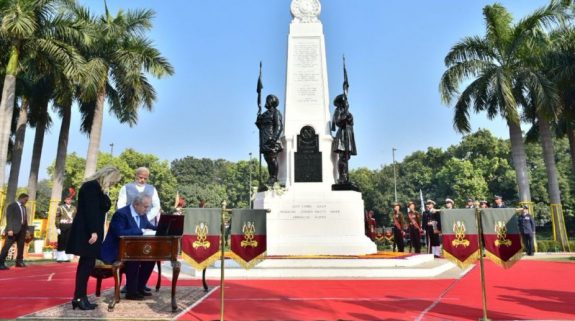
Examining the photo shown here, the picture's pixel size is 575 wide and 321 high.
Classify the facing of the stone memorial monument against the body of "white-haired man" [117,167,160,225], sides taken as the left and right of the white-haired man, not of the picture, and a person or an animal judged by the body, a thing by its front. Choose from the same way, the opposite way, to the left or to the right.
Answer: the same way

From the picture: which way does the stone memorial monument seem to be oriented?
toward the camera

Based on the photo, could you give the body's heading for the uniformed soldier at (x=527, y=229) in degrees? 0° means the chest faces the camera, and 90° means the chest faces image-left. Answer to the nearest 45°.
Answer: approximately 45°

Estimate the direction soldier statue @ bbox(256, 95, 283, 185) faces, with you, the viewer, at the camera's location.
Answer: facing the viewer and to the left of the viewer

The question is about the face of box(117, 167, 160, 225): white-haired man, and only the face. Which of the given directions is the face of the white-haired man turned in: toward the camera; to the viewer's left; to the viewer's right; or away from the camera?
toward the camera

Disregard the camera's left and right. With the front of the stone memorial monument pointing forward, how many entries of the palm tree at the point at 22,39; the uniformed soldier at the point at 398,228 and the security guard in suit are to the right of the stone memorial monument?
2

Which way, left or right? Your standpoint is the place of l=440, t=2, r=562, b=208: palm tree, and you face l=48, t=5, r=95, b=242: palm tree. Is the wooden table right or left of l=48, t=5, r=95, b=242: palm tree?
left

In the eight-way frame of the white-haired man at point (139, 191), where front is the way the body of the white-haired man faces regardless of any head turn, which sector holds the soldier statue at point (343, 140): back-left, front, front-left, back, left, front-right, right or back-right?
back-left

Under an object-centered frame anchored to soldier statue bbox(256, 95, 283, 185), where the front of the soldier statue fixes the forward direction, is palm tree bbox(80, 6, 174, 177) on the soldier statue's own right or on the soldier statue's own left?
on the soldier statue's own right

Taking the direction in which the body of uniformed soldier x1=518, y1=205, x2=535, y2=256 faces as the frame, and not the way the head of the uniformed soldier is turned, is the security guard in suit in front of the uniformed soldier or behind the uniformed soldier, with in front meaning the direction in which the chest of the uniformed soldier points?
in front

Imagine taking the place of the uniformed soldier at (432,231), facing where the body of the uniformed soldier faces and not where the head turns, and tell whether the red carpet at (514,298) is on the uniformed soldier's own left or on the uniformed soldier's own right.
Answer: on the uniformed soldier's own left

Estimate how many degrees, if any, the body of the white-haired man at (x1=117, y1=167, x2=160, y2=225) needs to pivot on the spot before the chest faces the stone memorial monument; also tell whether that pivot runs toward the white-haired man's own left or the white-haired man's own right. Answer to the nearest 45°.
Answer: approximately 135° to the white-haired man's own left

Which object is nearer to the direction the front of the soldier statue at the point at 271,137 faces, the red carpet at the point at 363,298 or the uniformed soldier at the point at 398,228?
the red carpet

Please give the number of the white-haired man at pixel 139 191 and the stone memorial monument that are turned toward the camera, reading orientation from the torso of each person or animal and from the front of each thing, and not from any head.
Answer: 2

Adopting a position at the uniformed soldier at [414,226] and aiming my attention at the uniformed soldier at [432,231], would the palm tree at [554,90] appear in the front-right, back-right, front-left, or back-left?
front-left
